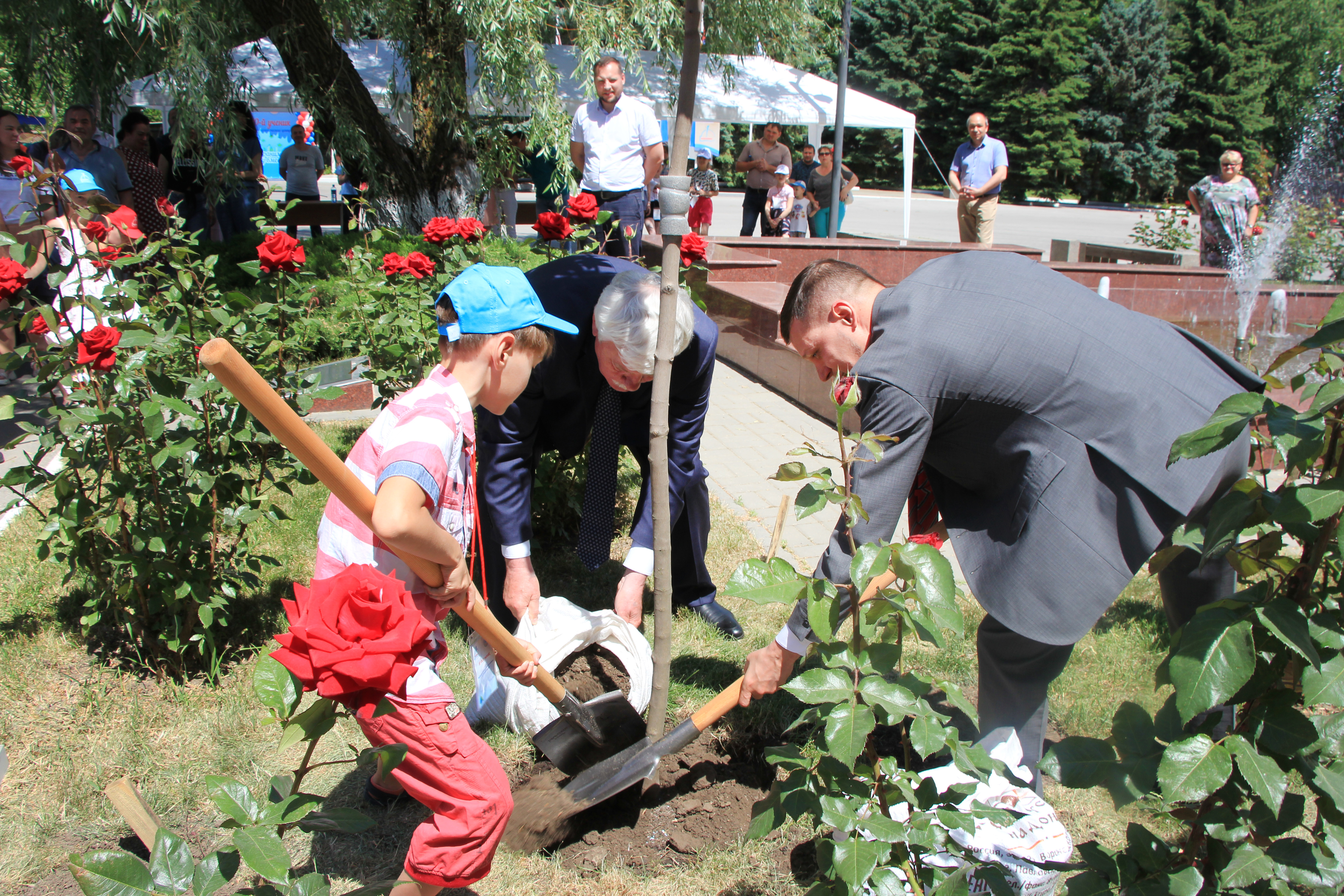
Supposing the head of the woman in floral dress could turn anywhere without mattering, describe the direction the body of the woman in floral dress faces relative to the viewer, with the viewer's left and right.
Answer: facing the viewer

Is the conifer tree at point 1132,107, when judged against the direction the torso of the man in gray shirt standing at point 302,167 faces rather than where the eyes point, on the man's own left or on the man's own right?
on the man's own left

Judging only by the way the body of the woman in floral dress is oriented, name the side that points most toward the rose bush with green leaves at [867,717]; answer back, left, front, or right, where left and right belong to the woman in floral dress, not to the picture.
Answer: front

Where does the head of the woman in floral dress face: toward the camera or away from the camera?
toward the camera

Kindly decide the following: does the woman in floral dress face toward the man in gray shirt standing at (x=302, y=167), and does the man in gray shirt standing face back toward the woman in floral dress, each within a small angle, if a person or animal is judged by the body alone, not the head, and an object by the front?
no

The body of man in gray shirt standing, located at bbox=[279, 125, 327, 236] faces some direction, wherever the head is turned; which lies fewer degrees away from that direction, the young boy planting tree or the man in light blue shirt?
the young boy planting tree

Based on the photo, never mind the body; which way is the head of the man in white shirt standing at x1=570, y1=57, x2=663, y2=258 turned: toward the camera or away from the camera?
toward the camera

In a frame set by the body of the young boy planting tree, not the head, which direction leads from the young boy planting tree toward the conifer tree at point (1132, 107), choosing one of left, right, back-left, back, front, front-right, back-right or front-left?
front-left

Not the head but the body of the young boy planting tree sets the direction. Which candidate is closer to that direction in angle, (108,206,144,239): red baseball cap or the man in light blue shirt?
the man in light blue shirt

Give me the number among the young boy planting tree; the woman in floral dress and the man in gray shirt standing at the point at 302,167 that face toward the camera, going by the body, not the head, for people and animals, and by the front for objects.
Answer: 2

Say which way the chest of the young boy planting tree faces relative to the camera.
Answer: to the viewer's right

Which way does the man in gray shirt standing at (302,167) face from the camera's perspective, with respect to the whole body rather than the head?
toward the camera

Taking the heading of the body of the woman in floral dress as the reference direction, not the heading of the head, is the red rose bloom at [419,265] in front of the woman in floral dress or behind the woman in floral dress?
in front

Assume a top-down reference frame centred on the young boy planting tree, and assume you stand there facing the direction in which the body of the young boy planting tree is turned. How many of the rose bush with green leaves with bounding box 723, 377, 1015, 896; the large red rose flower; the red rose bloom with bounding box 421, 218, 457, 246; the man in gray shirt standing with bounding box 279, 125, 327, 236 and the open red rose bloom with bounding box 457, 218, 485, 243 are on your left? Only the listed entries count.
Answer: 3

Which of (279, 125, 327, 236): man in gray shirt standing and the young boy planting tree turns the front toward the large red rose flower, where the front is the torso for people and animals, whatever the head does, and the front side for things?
the man in gray shirt standing

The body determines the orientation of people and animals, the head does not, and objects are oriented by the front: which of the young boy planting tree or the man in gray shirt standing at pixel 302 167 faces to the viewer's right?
the young boy planting tree
